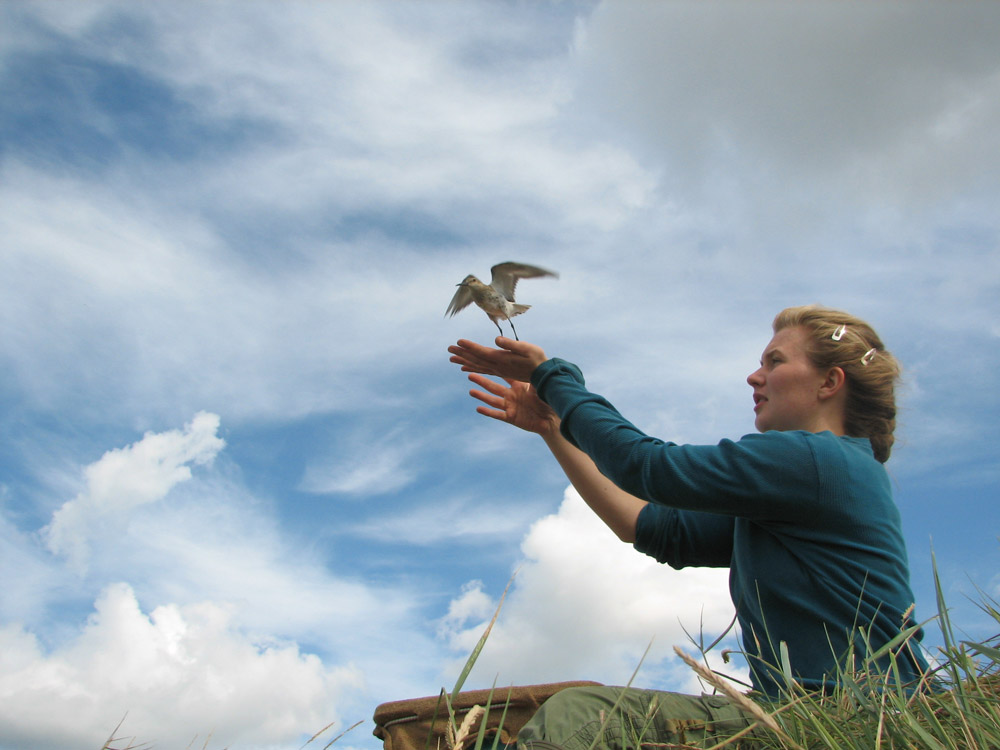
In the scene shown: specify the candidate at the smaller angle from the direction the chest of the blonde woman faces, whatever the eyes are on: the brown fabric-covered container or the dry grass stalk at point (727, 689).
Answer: the brown fabric-covered container

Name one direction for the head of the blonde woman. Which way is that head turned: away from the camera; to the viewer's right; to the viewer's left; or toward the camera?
to the viewer's left

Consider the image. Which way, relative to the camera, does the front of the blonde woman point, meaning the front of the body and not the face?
to the viewer's left

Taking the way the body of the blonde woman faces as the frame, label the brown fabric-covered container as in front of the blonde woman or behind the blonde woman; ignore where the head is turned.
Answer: in front

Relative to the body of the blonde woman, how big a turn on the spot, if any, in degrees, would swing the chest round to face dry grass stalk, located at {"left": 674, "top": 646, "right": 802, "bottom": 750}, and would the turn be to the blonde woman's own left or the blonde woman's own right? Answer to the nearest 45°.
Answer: approximately 90° to the blonde woman's own left
